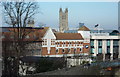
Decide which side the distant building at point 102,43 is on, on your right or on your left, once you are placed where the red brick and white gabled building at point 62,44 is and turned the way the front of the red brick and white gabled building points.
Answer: on your left

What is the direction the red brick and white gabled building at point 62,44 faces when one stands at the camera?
facing the viewer

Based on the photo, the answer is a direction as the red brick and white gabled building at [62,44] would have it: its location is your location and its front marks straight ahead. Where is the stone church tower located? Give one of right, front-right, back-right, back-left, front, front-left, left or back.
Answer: back

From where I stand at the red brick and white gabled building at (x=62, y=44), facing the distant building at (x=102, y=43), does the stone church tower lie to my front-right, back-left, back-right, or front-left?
front-left
